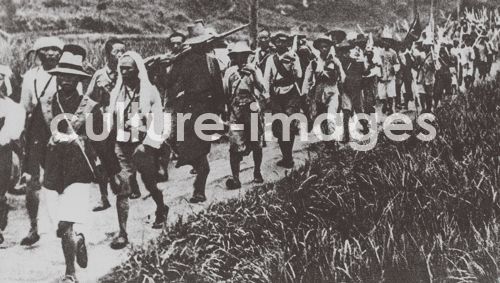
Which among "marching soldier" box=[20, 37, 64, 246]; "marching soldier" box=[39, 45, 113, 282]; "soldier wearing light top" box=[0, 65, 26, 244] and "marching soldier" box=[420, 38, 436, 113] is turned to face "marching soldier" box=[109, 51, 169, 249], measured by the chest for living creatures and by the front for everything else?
"marching soldier" box=[420, 38, 436, 113]

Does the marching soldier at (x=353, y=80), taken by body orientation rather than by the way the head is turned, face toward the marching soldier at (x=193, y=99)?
yes

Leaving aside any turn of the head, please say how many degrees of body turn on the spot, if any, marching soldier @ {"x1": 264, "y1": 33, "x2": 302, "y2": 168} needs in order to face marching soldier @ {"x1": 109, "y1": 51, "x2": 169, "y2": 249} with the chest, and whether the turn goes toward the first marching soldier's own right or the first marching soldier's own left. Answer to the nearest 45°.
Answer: approximately 45° to the first marching soldier's own right

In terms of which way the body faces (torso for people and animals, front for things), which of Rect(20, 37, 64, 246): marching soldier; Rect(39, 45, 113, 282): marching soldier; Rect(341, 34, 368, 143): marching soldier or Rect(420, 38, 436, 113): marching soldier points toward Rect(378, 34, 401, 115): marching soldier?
Rect(420, 38, 436, 113): marching soldier

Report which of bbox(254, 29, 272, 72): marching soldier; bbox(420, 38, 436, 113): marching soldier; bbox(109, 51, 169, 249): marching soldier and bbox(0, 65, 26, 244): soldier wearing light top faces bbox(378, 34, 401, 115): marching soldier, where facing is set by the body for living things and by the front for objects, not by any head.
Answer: bbox(420, 38, 436, 113): marching soldier

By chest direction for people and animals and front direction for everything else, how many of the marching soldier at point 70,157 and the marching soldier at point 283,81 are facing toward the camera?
2

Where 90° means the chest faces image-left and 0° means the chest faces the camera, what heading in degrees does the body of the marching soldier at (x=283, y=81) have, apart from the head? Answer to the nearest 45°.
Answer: approximately 0°

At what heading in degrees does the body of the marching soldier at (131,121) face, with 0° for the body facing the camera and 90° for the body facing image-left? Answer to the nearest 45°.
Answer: approximately 45°

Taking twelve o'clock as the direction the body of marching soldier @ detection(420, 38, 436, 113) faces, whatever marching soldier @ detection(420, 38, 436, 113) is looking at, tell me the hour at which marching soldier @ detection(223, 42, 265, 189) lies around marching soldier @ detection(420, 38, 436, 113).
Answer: marching soldier @ detection(223, 42, 265, 189) is roughly at 12 o'clock from marching soldier @ detection(420, 38, 436, 113).

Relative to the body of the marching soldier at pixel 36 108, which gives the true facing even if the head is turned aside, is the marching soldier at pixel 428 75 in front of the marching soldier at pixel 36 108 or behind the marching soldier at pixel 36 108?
behind
